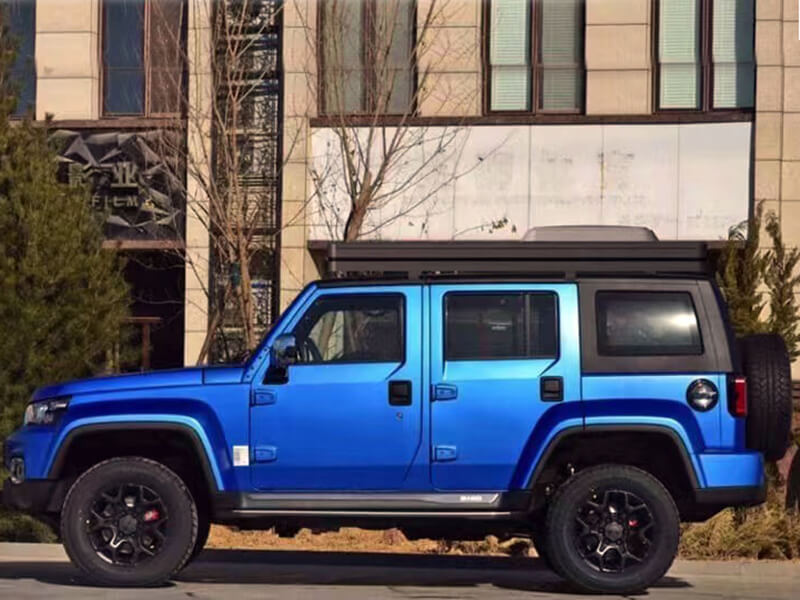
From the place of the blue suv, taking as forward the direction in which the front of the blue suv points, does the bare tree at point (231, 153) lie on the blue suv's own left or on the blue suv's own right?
on the blue suv's own right

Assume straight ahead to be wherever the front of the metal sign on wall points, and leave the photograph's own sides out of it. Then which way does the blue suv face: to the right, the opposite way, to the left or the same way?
to the right

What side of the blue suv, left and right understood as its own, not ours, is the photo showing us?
left

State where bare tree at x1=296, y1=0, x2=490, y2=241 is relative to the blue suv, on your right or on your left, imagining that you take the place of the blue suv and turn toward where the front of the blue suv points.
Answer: on your right

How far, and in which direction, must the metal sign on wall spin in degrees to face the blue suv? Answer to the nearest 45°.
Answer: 0° — it already faces it

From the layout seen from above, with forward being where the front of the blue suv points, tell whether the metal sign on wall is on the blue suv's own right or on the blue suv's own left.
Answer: on the blue suv's own right

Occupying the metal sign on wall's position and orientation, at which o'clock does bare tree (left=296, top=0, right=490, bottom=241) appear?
The bare tree is roughly at 10 o'clock from the metal sign on wall.

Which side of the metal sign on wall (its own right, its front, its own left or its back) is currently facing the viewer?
front

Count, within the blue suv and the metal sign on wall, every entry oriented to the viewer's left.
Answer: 1
